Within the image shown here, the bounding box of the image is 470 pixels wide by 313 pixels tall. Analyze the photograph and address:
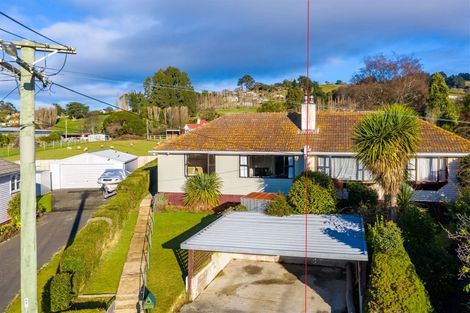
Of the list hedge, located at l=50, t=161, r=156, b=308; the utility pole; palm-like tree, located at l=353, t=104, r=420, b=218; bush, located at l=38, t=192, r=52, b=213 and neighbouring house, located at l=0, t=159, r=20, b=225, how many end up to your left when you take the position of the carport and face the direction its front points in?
1

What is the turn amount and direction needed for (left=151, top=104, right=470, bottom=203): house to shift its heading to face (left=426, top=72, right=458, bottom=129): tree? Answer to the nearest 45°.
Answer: approximately 135° to its left

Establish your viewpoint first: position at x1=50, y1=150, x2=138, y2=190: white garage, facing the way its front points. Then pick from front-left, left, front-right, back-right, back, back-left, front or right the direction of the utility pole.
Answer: front

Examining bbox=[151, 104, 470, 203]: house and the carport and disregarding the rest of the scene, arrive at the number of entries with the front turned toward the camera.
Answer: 2

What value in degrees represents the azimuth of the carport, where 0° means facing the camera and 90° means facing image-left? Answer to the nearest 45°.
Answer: approximately 0°

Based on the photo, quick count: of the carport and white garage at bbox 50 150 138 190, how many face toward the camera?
2

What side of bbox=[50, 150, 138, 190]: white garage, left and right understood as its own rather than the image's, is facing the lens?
front

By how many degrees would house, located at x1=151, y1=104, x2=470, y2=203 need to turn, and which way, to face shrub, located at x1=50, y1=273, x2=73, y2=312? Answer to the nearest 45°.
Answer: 0° — it already faces it

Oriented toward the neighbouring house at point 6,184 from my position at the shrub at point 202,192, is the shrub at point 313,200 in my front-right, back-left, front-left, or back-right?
back-left

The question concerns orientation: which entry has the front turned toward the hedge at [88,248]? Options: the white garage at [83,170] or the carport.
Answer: the white garage

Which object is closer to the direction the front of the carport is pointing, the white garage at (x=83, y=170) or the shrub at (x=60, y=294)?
the shrub

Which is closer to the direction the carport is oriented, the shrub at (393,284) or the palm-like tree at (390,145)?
the shrub

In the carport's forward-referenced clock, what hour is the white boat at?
The white boat is roughly at 5 o'clock from the carport.
